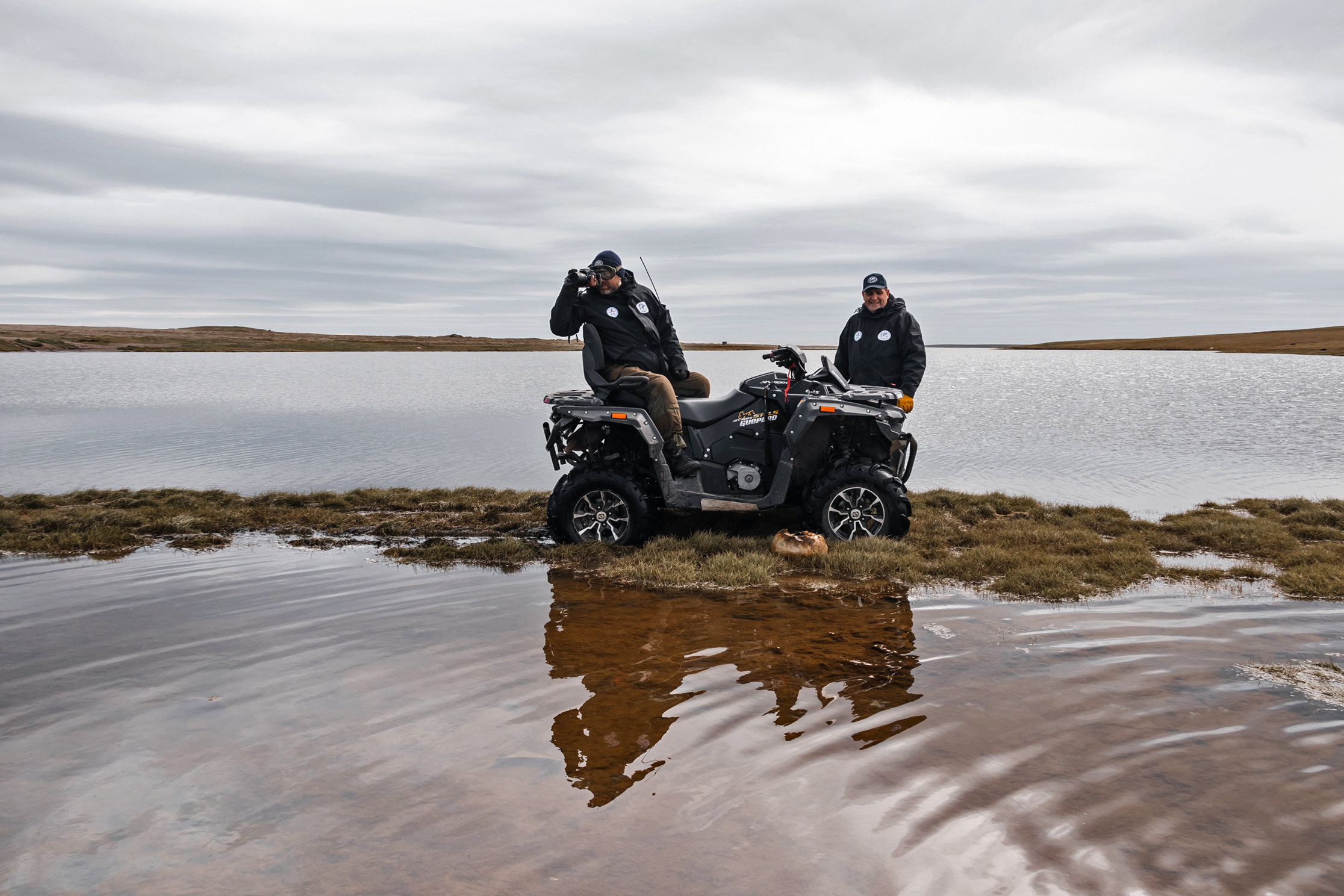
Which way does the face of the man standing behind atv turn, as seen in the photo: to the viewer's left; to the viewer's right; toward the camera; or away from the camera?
toward the camera

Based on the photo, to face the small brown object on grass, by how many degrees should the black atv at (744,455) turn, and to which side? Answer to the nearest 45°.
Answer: approximately 45° to its right

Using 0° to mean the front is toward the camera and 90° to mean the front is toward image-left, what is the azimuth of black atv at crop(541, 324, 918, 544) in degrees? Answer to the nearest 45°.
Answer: approximately 270°

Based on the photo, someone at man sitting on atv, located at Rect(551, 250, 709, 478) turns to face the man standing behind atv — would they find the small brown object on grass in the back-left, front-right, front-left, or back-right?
front-right

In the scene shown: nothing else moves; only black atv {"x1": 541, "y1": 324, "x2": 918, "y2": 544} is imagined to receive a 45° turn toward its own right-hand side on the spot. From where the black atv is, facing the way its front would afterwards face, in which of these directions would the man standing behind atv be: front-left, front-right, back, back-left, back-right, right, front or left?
left
